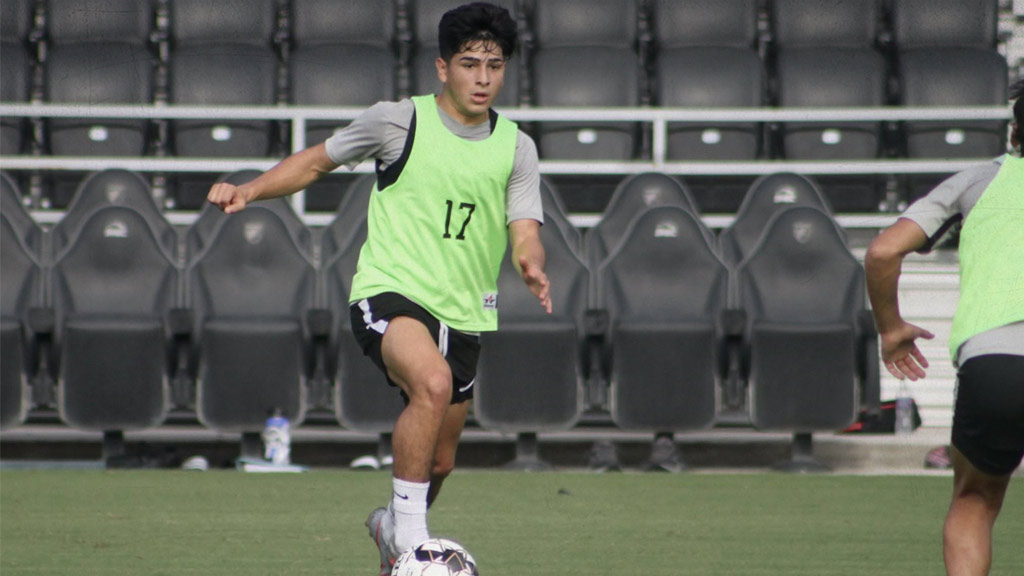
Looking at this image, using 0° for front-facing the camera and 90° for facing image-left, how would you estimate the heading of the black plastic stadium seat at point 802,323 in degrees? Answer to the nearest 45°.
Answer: approximately 0°

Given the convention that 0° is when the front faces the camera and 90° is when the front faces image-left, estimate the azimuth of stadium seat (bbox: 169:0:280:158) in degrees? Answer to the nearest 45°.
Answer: approximately 0°

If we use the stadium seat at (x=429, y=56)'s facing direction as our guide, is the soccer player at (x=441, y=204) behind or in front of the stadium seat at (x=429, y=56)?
in front

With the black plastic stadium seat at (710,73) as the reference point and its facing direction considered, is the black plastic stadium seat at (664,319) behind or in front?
in front

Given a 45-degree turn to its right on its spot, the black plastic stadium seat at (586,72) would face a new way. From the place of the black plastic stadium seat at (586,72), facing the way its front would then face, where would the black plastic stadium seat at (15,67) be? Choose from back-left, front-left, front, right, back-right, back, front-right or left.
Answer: front-right

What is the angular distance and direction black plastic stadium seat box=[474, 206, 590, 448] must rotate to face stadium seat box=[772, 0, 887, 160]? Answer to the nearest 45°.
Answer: approximately 135° to its left

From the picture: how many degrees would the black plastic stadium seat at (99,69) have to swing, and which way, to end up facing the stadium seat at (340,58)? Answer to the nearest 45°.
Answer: approximately 90° to its left

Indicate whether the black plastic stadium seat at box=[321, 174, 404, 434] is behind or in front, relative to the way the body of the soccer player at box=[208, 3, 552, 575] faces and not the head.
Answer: behind

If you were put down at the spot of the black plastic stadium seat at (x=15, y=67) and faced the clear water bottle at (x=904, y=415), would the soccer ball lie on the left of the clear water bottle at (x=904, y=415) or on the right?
right

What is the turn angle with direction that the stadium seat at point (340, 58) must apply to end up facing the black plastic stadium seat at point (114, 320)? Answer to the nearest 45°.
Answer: approximately 45° to its right

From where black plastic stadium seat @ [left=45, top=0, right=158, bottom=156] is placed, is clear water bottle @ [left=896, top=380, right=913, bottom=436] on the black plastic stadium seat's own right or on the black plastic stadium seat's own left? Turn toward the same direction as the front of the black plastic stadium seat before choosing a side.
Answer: on the black plastic stadium seat's own left
